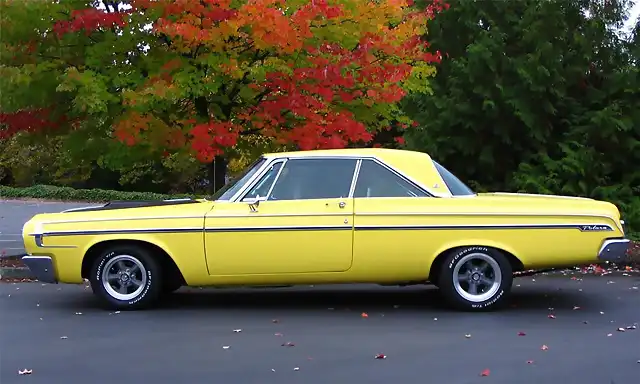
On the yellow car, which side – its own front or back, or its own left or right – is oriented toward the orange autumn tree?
right

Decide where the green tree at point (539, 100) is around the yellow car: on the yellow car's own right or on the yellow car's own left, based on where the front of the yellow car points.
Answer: on the yellow car's own right

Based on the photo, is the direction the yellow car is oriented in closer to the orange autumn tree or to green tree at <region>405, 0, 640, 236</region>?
the orange autumn tree

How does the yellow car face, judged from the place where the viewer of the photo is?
facing to the left of the viewer

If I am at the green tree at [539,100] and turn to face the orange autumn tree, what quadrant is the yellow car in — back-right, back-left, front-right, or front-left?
front-left
